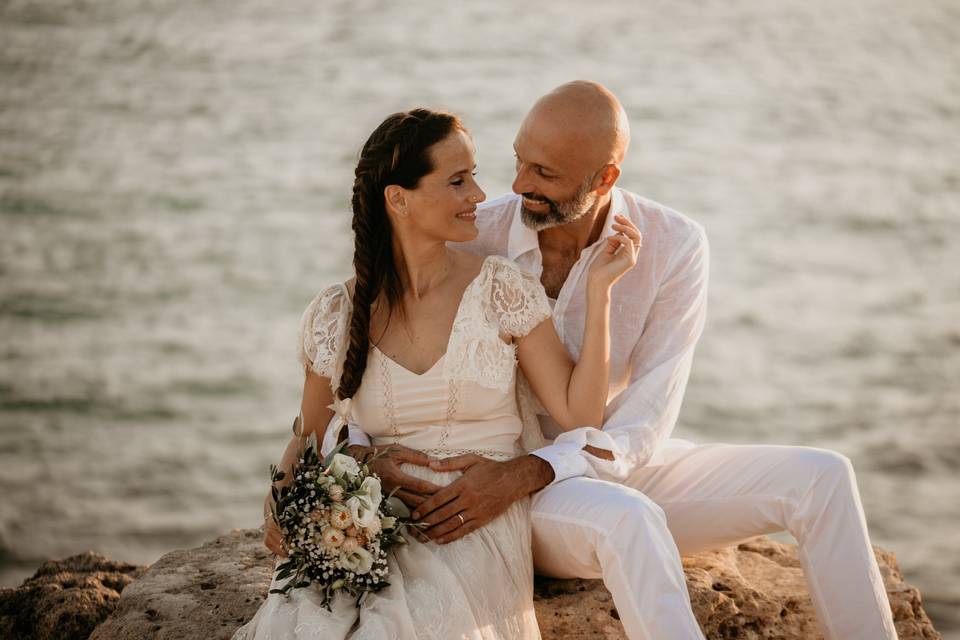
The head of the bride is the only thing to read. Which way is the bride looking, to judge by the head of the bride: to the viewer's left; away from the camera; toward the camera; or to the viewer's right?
to the viewer's right

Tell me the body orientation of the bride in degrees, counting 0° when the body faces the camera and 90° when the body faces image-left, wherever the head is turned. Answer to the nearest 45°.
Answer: approximately 0°
